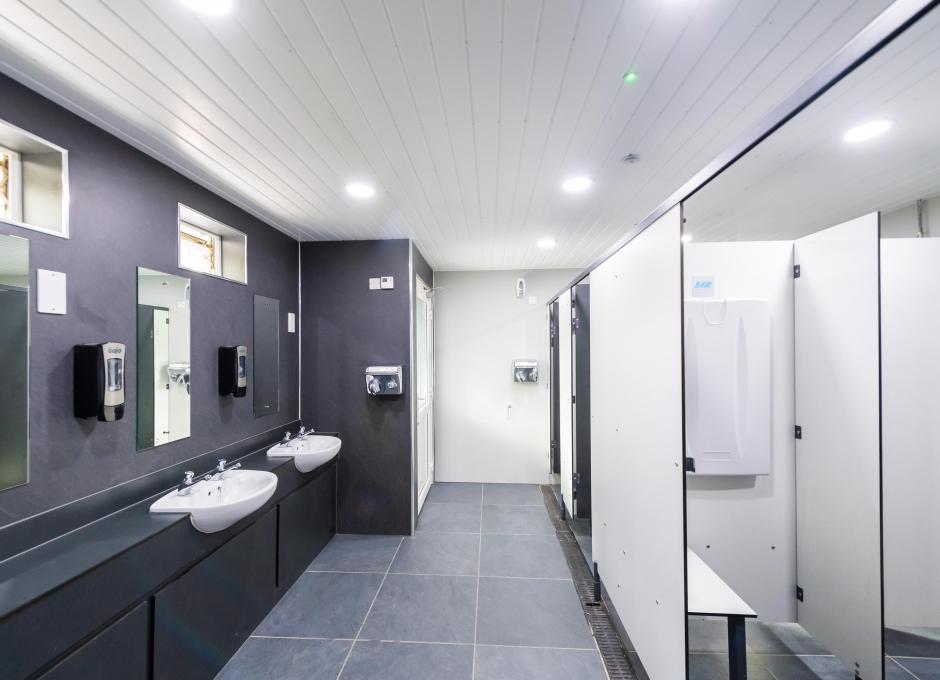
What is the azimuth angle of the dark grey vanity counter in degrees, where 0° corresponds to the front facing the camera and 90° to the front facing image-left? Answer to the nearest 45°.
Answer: approximately 315°

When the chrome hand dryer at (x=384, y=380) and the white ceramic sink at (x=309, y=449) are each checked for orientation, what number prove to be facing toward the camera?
1

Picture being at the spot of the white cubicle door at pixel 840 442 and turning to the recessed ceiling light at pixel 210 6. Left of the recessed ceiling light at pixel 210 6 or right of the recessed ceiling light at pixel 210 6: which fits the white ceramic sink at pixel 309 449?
right

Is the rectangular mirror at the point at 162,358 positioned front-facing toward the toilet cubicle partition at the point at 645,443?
yes

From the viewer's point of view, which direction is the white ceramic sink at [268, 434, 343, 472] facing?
to the viewer's right

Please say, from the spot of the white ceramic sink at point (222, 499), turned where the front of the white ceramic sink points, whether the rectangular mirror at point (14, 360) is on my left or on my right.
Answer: on my right

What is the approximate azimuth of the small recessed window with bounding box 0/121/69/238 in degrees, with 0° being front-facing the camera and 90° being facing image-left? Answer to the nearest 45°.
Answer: approximately 315°

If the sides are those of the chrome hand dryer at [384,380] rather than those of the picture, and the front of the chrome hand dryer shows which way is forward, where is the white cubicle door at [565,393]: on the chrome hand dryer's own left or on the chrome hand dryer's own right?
on the chrome hand dryer's own left
